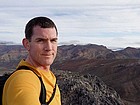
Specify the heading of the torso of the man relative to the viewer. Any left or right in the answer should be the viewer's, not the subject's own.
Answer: facing the viewer and to the right of the viewer
